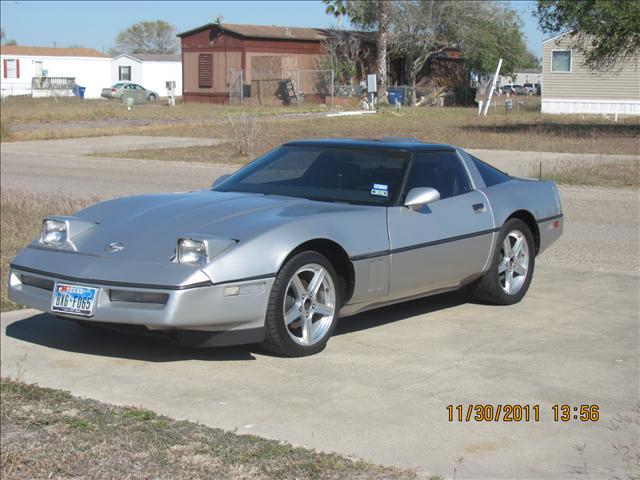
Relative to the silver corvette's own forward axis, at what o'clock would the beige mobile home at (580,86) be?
The beige mobile home is roughly at 5 o'clock from the silver corvette.

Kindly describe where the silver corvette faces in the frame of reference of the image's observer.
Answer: facing the viewer and to the left of the viewer
